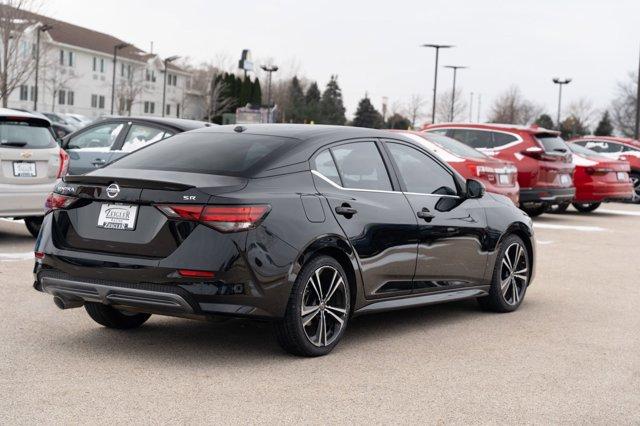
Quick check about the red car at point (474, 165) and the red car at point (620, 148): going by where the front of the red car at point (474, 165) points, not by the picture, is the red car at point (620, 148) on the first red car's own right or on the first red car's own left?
on the first red car's own right

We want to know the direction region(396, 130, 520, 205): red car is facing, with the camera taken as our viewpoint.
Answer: facing away from the viewer and to the left of the viewer

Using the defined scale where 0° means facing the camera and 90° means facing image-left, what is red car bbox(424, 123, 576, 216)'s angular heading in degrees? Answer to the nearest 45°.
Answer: approximately 135°

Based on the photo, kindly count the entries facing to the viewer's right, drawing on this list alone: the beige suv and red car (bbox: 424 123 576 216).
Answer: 0

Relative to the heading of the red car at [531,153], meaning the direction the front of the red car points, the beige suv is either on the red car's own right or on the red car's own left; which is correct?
on the red car's own left

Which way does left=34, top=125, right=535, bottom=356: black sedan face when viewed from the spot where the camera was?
facing away from the viewer and to the right of the viewer

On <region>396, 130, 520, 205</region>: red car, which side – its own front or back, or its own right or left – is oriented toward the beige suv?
left

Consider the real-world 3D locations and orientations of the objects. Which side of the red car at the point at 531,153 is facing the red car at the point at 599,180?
right

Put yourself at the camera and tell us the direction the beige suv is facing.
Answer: facing away from the viewer

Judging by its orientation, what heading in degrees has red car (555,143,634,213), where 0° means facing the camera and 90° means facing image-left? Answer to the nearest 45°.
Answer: approximately 135°
